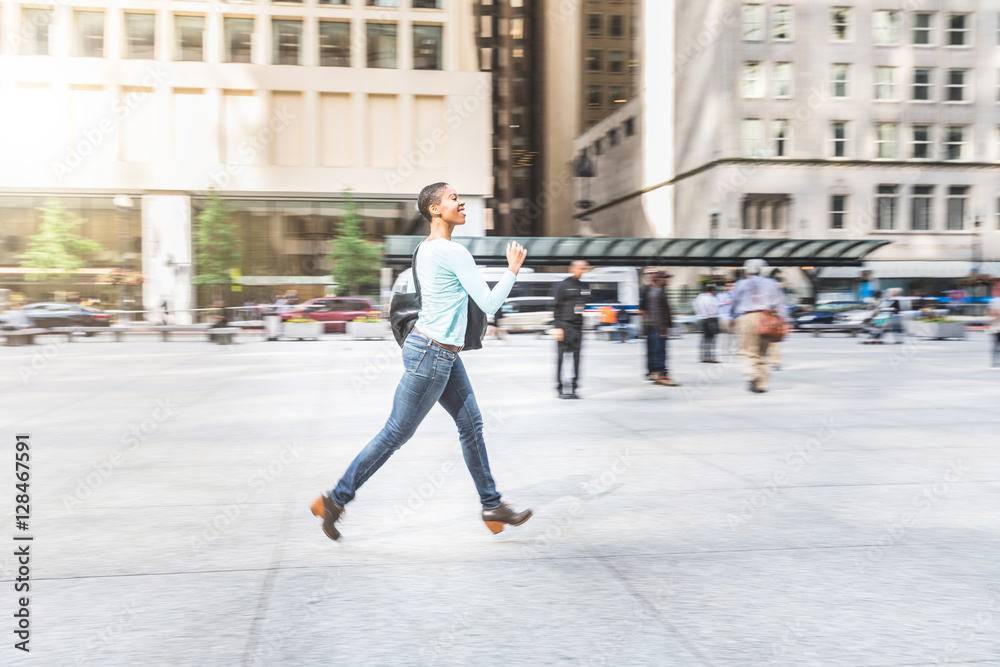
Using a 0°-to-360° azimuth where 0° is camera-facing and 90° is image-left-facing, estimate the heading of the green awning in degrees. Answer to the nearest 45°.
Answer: approximately 0°

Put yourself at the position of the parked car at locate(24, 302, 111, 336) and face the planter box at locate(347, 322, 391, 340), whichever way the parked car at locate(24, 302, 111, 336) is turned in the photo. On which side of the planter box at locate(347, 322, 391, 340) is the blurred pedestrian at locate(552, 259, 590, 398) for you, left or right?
right

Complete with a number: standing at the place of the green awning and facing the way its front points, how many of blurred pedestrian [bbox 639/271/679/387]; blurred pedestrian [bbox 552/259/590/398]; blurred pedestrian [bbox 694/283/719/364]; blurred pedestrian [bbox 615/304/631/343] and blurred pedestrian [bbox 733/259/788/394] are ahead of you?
5

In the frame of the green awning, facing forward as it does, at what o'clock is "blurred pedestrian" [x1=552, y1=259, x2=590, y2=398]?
The blurred pedestrian is roughly at 12 o'clock from the green awning.

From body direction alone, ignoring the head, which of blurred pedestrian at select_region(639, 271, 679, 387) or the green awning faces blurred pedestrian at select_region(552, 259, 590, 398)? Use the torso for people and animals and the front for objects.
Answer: the green awning

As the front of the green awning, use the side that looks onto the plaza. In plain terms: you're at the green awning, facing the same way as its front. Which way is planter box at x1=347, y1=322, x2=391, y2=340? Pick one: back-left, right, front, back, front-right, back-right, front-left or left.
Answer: front-right

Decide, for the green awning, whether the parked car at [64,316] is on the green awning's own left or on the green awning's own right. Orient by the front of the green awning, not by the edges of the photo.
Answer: on the green awning's own right

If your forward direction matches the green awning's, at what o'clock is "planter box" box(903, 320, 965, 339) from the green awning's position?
The planter box is roughly at 11 o'clock from the green awning.
